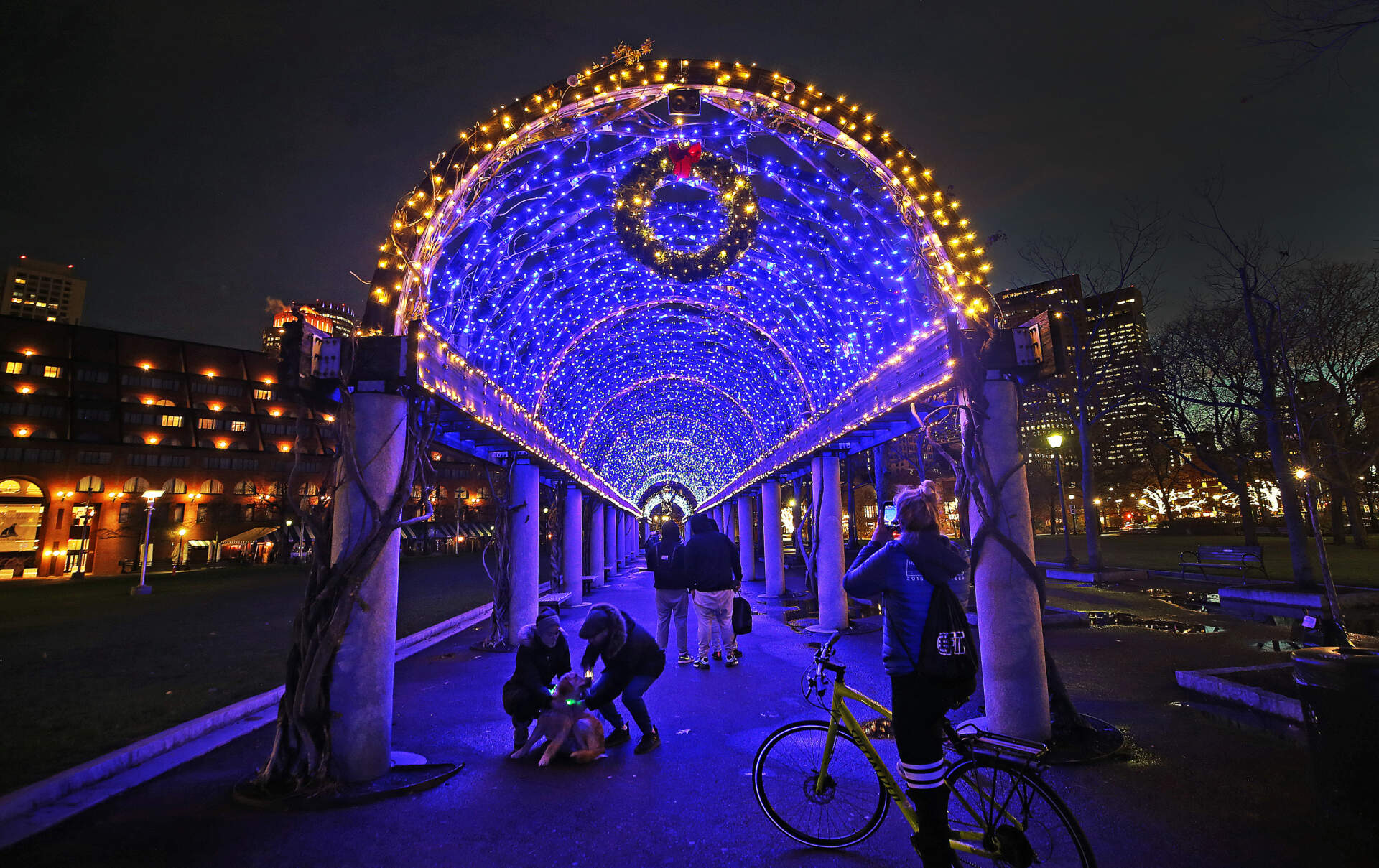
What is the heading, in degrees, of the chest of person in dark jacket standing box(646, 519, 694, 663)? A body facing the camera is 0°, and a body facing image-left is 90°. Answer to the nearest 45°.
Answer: approximately 180°

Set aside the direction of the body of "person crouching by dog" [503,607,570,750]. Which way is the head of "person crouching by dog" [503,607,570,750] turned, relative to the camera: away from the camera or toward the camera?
toward the camera

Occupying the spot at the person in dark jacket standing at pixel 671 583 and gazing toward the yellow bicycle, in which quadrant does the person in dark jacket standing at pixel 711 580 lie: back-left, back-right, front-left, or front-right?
front-left

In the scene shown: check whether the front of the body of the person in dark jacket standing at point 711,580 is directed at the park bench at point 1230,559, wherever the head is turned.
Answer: no

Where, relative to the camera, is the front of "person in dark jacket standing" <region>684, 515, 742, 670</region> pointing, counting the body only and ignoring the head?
away from the camera

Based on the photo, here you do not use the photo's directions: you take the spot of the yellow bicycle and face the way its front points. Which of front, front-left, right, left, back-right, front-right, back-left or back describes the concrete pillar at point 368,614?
front-left

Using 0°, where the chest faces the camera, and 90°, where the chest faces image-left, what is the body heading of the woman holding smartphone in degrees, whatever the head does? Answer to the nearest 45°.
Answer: approximately 135°

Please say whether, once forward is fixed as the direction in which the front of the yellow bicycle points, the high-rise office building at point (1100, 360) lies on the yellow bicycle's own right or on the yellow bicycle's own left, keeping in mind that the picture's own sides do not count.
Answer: on the yellow bicycle's own right

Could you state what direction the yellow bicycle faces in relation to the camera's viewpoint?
facing away from the viewer and to the left of the viewer

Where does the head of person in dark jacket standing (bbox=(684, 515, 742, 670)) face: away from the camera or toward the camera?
away from the camera

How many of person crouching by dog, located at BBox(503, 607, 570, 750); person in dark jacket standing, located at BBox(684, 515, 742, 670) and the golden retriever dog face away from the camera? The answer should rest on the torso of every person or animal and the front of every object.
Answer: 1

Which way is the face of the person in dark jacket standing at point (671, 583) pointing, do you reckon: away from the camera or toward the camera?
away from the camera

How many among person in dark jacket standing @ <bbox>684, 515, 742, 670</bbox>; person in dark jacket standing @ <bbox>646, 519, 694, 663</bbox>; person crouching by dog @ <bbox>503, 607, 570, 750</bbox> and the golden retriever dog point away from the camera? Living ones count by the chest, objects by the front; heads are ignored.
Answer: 2

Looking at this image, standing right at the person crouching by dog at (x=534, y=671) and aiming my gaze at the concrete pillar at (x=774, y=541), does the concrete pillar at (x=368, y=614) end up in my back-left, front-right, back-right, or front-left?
back-left
